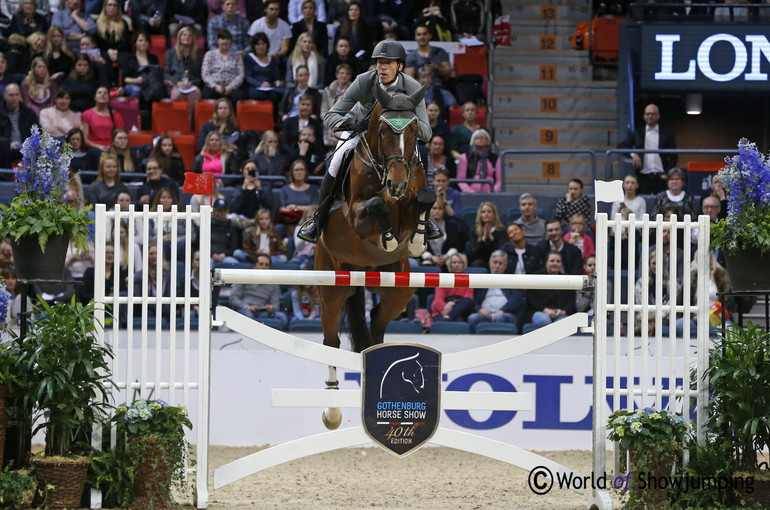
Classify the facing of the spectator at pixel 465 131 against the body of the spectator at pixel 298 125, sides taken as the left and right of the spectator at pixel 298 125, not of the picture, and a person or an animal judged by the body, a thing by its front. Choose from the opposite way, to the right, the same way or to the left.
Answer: the same way

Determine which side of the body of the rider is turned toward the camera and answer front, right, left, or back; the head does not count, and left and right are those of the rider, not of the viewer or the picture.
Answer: front

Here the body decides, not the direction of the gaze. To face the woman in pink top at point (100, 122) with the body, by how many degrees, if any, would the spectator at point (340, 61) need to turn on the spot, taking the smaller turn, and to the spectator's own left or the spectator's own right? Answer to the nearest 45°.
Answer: approximately 90° to the spectator's own right

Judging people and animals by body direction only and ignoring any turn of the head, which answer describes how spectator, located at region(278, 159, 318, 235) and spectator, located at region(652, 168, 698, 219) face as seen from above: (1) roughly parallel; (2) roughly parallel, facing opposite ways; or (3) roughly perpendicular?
roughly parallel

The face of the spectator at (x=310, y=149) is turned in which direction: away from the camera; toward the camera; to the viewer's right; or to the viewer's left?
toward the camera

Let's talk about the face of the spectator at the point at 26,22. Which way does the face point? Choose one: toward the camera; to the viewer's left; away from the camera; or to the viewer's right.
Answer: toward the camera

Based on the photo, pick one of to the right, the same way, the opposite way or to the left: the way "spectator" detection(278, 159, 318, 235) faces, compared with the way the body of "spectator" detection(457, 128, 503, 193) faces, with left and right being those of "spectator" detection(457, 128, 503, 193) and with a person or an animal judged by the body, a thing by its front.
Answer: the same way

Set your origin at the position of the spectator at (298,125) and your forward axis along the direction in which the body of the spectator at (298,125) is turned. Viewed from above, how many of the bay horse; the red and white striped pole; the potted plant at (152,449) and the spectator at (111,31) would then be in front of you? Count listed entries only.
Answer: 3

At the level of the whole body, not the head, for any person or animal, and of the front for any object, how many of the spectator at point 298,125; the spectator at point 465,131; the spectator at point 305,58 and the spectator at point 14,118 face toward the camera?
4

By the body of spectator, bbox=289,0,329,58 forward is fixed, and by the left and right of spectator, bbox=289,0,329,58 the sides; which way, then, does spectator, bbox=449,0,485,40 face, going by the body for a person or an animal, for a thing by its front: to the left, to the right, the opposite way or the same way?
the same way

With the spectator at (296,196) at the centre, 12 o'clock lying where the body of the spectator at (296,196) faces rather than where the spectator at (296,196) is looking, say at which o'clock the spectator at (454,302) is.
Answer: the spectator at (454,302) is roughly at 10 o'clock from the spectator at (296,196).

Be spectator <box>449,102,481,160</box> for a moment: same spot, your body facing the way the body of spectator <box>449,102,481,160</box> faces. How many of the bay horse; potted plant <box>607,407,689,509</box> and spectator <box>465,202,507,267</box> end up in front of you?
3

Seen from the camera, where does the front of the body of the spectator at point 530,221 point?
toward the camera

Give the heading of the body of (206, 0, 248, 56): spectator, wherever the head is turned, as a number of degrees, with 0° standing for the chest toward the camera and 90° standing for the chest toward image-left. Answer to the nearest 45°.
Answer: approximately 0°

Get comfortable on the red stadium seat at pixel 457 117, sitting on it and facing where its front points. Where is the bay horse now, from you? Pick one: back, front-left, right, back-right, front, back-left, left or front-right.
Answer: front

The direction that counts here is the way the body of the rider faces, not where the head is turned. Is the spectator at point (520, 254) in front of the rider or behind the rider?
behind

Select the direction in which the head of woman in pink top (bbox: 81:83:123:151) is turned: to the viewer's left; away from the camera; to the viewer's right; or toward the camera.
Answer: toward the camera

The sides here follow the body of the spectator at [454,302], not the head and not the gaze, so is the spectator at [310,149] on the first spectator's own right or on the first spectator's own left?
on the first spectator's own right

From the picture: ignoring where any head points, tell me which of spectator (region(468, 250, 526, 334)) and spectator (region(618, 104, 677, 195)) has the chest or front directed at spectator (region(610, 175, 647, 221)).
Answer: spectator (region(618, 104, 677, 195))

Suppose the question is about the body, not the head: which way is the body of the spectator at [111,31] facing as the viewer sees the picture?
toward the camera

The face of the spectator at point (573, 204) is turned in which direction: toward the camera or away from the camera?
toward the camera
